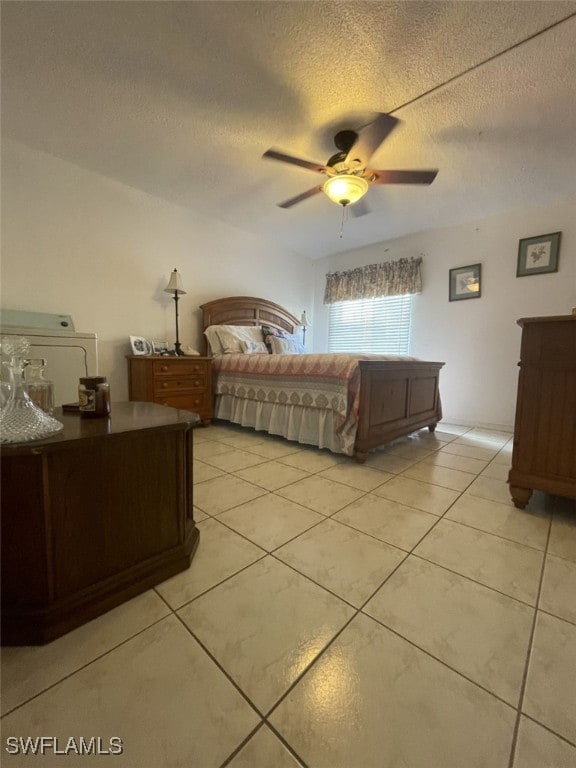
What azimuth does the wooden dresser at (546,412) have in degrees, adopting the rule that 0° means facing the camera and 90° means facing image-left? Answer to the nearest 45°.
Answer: approximately 135°

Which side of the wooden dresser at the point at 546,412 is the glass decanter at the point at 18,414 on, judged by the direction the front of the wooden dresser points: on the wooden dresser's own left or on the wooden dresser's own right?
on the wooden dresser's own left

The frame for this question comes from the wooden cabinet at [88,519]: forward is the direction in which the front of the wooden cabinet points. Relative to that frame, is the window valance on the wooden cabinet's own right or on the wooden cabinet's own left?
on the wooden cabinet's own left

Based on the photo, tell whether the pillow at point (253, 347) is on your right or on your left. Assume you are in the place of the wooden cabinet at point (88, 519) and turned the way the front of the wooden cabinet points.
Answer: on your left

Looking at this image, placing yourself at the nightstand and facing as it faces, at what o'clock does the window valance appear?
The window valance is roughly at 10 o'clock from the nightstand.

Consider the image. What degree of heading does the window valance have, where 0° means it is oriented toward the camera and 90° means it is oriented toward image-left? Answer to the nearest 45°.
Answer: approximately 45°
